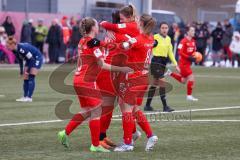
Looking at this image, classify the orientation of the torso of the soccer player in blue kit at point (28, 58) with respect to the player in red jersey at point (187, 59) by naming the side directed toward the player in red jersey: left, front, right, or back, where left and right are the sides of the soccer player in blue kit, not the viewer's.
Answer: back

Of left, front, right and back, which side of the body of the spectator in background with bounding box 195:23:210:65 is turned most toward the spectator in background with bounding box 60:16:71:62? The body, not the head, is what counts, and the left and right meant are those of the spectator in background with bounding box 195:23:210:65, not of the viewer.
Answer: right

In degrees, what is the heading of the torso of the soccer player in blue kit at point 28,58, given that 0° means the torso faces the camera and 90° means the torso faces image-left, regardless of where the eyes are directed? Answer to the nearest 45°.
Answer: approximately 90°
